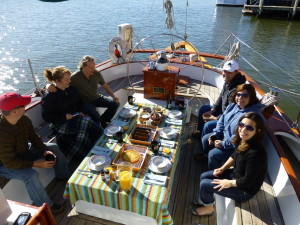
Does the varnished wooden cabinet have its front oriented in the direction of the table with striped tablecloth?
yes

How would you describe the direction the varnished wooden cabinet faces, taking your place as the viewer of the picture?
facing the viewer

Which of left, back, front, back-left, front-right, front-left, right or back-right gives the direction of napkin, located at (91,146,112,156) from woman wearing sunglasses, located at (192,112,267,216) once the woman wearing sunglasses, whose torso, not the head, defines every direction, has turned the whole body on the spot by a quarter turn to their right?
left

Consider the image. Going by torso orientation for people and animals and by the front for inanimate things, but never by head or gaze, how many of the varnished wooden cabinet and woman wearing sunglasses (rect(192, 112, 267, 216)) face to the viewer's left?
1

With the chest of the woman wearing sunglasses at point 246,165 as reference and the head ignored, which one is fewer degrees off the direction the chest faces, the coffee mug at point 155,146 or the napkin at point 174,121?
the coffee mug

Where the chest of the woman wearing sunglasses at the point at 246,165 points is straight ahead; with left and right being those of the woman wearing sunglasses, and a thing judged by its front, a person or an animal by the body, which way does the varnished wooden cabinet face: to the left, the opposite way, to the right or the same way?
to the left

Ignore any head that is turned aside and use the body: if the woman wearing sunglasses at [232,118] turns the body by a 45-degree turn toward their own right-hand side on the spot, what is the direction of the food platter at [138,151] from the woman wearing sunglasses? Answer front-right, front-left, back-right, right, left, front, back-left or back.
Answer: front-left

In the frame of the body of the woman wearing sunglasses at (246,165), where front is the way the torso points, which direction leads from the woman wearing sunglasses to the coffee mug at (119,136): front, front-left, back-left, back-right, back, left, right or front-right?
front

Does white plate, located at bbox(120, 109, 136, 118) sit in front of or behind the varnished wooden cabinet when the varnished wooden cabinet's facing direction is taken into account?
in front

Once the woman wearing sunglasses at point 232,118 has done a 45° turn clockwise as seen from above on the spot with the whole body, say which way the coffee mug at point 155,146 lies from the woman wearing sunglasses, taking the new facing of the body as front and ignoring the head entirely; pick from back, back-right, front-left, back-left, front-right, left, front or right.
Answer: front-left

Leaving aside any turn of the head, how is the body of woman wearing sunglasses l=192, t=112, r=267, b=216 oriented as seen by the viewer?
to the viewer's left

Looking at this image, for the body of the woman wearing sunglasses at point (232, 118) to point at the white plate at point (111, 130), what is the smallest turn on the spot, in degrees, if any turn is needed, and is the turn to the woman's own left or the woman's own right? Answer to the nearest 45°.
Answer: approximately 45° to the woman's own right

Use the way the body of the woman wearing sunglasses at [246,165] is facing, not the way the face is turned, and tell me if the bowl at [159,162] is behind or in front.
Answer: in front

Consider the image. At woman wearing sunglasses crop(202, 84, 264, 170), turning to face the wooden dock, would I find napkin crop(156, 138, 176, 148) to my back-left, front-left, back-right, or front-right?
back-left

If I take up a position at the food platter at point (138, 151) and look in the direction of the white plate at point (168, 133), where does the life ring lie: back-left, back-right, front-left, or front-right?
front-left

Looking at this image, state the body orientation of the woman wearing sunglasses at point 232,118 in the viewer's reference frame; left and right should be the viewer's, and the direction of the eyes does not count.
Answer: facing the viewer and to the left of the viewer

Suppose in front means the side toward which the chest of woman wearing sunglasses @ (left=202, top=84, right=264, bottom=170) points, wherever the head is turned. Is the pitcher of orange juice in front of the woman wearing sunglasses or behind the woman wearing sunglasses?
in front

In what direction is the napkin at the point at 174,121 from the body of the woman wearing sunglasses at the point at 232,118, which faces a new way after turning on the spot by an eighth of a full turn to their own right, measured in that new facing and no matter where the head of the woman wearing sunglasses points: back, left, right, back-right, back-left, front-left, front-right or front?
front
